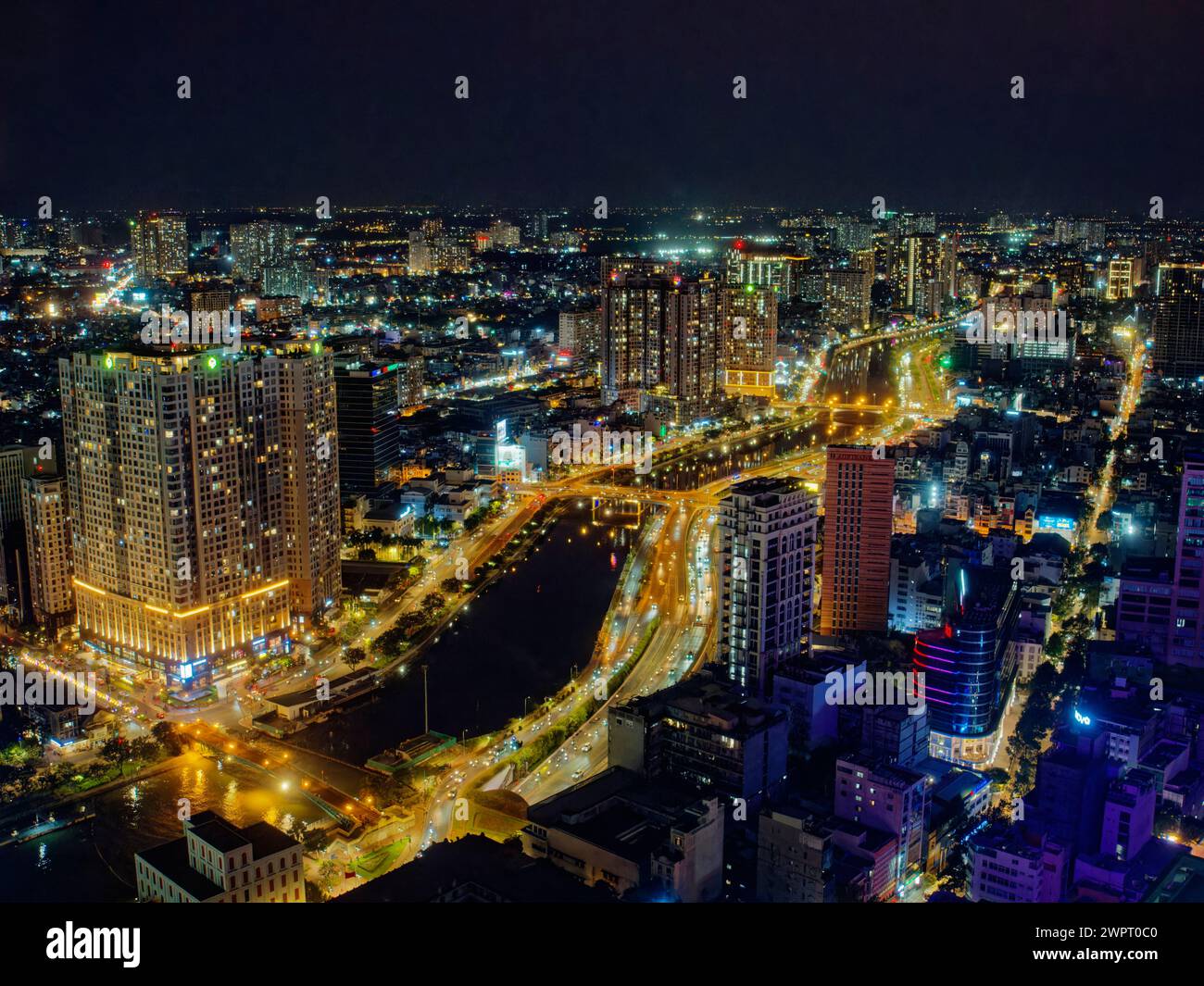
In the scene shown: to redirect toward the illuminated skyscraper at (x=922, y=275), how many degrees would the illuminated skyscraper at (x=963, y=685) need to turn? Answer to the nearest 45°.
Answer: approximately 180°

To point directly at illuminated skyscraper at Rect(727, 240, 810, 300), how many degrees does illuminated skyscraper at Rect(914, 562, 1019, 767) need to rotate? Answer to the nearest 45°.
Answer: approximately 180°

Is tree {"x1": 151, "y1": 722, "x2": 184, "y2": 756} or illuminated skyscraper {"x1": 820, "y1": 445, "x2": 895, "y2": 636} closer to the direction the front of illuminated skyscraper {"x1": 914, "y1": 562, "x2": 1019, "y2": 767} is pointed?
the tree

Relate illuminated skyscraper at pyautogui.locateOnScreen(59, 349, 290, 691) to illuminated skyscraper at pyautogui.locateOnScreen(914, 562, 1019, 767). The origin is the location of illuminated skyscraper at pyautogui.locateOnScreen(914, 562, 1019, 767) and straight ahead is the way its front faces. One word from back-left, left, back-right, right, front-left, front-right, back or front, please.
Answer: right

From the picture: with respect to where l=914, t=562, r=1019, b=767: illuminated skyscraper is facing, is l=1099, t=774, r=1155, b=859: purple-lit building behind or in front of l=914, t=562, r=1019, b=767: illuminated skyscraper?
in front

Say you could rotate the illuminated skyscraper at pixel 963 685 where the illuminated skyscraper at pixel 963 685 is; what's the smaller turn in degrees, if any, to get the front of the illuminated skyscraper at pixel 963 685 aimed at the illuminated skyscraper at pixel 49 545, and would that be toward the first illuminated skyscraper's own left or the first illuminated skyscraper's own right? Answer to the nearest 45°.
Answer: approximately 90° to the first illuminated skyscraper's own right

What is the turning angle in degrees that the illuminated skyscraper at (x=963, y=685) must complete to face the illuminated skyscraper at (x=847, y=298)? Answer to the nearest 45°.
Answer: approximately 180°

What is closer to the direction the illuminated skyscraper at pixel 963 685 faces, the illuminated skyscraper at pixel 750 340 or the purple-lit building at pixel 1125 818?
the purple-lit building

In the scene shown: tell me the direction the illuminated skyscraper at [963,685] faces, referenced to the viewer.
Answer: facing the viewer

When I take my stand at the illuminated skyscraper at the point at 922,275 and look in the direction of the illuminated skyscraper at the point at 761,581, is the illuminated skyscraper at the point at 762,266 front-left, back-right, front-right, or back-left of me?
front-right

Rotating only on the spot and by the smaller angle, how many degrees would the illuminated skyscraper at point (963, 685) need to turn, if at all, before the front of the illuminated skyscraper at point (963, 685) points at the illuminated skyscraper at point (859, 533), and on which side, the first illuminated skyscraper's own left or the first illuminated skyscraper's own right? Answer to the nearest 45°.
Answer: approximately 135° to the first illuminated skyscraper's own right
